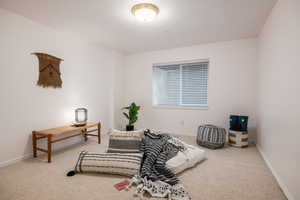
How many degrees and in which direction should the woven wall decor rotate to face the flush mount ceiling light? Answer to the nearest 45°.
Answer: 0° — it already faces it

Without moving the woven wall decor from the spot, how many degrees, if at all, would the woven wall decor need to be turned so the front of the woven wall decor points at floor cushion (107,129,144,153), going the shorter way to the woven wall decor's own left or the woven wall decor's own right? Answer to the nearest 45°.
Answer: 0° — it already faces it

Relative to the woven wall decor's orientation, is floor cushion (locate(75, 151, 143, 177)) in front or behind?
in front

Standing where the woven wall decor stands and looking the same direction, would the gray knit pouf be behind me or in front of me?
in front

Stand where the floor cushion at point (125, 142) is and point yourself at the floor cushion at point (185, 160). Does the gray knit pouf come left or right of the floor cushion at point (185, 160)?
left

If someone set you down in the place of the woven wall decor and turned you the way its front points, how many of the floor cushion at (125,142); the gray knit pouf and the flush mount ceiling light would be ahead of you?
3

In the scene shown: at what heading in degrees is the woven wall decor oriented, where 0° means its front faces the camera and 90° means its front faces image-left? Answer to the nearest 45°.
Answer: approximately 315°

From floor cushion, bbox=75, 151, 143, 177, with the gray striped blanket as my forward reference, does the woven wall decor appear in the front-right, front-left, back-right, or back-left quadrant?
back-left
